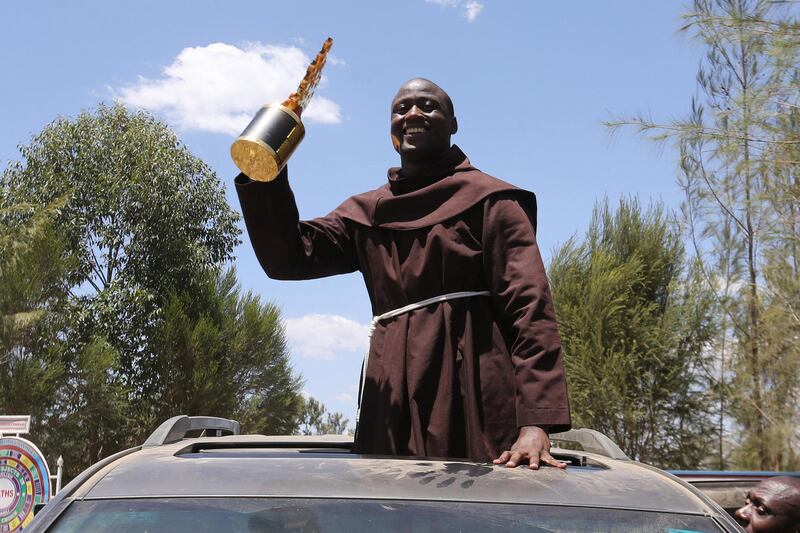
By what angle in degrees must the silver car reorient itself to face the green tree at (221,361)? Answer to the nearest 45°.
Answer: approximately 180°

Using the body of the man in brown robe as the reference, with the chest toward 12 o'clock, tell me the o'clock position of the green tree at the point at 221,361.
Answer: The green tree is roughly at 4 o'clock from the man in brown robe.

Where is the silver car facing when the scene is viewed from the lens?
facing the viewer

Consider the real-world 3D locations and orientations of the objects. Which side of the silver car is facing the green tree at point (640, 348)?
back

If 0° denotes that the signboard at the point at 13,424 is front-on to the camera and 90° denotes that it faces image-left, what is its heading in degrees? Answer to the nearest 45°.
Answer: approximately 0°

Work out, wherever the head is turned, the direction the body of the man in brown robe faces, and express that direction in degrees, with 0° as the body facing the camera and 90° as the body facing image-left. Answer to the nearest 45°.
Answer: approximately 45°

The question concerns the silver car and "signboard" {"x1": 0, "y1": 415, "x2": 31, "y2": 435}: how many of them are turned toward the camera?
2

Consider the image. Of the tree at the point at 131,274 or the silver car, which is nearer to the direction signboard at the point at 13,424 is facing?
the silver car

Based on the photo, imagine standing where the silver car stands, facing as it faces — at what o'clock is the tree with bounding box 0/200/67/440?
The tree is roughly at 5 o'clock from the silver car.

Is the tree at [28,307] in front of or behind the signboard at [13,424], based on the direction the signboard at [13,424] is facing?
behind
